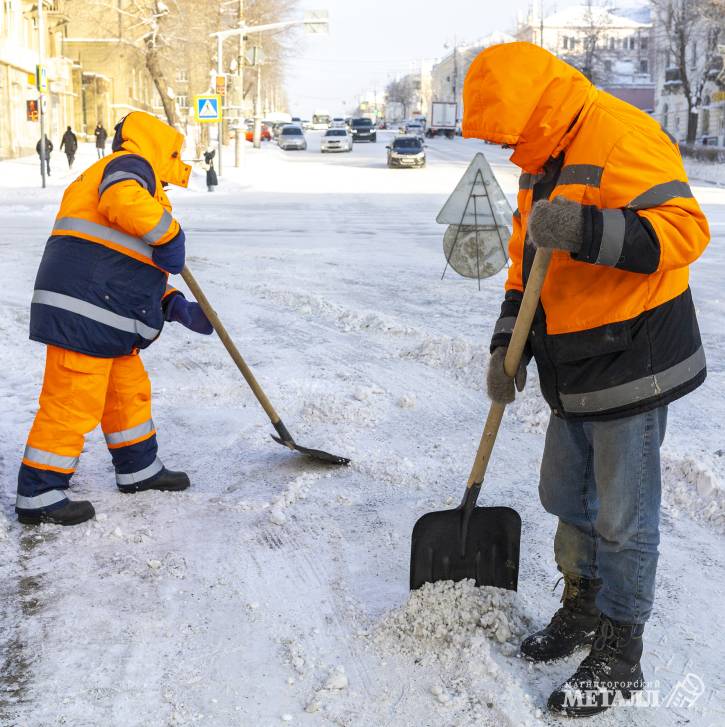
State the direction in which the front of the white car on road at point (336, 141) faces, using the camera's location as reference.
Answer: facing the viewer

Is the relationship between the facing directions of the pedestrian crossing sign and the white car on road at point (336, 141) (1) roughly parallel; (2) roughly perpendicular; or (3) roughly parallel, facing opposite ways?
roughly parallel

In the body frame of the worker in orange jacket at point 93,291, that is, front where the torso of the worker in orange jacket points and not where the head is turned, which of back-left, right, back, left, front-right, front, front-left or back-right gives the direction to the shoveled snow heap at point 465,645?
front-right

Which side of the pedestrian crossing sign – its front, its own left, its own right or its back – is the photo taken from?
front

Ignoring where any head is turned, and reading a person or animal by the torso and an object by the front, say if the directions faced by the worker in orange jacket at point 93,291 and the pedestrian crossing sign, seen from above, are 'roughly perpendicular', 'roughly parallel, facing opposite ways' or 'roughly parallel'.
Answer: roughly perpendicular

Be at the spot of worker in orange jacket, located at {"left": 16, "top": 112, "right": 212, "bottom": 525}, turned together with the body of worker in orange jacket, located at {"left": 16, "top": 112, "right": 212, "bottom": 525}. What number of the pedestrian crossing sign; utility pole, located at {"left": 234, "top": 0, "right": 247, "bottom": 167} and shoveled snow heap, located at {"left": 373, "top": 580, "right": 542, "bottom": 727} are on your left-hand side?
2

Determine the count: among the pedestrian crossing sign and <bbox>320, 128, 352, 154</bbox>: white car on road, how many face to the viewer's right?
0

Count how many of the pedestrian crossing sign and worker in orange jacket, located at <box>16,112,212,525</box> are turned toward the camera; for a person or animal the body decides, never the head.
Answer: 1

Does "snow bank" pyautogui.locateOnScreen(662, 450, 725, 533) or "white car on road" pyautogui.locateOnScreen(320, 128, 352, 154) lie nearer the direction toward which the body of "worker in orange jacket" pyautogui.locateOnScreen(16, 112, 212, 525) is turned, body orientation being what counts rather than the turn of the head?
the snow bank

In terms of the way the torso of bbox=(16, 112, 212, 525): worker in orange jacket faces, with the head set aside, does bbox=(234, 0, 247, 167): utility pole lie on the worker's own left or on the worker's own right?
on the worker's own left

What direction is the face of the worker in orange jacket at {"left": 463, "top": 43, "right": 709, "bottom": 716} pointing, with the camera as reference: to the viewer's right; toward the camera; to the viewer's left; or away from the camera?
to the viewer's left

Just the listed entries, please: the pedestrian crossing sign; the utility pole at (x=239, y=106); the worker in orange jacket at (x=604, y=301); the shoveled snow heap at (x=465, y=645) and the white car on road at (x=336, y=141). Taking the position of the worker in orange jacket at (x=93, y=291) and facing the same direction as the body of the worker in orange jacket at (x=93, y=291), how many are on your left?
3

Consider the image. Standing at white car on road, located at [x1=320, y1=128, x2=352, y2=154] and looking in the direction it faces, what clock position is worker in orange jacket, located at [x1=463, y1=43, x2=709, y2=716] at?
The worker in orange jacket is roughly at 12 o'clock from the white car on road.

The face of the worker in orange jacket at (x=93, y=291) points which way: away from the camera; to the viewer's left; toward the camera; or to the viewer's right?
to the viewer's right

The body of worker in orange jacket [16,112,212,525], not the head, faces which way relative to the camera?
to the viewer's right

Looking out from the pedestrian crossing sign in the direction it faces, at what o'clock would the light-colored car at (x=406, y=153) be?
The light-colored car is roughly at 7 o'clock from the pedestrian crossing sign.

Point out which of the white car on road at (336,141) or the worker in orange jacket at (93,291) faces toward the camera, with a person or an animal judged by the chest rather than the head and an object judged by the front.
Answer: the white car on road
